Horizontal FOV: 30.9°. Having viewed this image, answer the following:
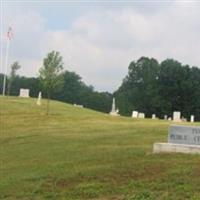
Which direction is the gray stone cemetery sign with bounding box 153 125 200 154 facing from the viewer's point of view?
toward the camera
